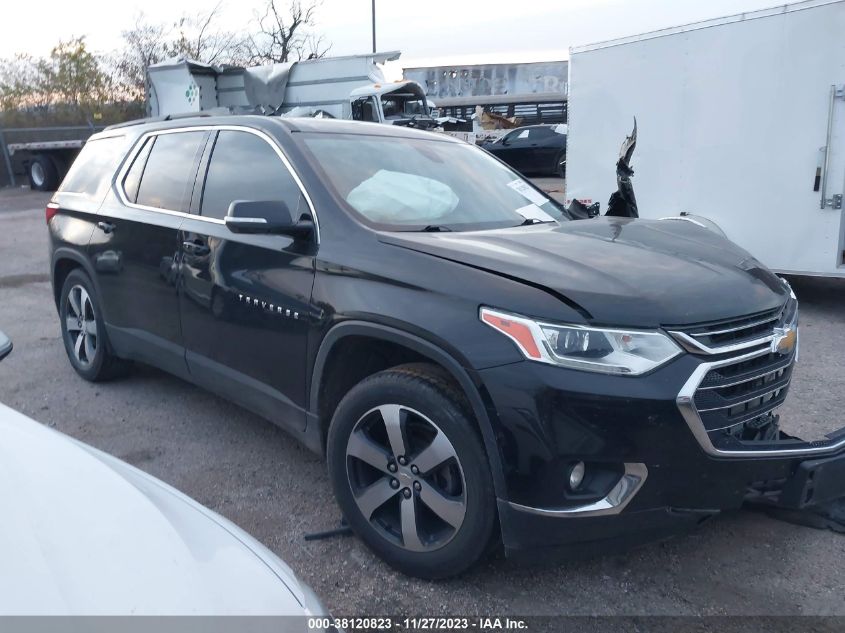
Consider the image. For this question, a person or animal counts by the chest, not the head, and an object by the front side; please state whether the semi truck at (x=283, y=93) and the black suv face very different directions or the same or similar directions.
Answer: same or similar directions

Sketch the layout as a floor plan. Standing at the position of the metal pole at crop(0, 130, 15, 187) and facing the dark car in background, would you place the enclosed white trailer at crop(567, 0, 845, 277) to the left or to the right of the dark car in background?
right

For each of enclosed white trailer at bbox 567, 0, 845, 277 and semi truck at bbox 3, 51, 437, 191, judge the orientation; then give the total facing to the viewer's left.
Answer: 0

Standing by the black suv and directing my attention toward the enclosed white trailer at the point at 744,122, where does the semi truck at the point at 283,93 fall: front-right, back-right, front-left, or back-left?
front-left

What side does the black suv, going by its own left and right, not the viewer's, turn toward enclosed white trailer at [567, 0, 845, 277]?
left

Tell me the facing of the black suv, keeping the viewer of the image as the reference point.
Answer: facing the viewer and to the right of the viewer

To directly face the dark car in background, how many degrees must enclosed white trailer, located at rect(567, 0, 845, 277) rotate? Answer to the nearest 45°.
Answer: approximately 135° to its left

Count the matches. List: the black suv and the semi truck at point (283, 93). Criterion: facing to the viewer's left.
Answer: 0

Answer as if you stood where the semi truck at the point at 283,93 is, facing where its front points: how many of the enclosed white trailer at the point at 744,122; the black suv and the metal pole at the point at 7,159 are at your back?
1

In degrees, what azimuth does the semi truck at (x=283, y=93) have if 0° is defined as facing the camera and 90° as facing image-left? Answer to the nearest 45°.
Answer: approximately 315°

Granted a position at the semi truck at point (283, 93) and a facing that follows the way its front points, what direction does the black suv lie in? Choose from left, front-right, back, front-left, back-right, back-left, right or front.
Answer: front-right
